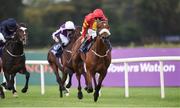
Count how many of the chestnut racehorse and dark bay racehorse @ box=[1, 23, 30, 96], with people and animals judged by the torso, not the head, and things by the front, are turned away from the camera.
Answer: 0
